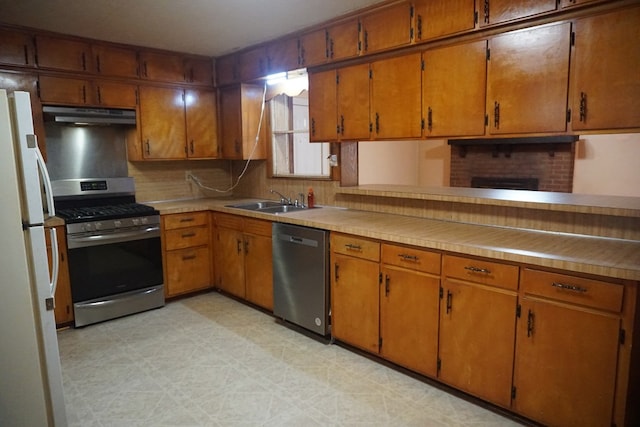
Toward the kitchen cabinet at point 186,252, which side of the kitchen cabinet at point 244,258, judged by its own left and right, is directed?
right

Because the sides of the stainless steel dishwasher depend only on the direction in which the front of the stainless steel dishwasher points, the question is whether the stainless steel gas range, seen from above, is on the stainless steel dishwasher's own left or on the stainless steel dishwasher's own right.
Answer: on the stainless steel dishwasher's own right

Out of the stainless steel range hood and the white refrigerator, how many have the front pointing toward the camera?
1

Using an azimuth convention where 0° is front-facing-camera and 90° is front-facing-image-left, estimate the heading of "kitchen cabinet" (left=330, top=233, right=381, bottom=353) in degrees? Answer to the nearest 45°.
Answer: approximately 45°

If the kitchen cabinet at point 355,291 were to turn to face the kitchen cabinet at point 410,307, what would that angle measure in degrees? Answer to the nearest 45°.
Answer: approximately 90° to its left

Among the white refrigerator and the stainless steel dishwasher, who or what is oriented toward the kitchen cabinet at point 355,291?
the white refrigerator

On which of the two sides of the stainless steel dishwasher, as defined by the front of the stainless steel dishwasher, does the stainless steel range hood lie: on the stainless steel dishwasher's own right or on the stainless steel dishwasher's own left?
on the stainless steel dishwasher's own right

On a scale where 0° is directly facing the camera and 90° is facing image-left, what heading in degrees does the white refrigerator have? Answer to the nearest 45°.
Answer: approximately 270°

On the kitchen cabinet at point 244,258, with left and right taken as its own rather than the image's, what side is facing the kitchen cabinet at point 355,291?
left
